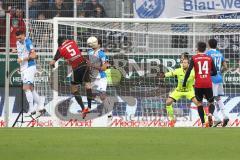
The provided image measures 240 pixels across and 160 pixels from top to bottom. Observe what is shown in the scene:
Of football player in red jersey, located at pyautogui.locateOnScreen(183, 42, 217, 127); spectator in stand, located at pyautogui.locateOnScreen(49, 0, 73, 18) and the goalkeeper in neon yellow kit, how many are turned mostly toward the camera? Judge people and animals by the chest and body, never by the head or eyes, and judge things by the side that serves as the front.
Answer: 2

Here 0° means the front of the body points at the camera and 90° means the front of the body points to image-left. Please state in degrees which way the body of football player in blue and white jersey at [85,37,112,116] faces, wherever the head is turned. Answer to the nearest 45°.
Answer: approximately 45°

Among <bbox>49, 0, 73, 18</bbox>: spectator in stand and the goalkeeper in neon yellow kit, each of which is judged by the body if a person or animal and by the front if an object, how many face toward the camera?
2

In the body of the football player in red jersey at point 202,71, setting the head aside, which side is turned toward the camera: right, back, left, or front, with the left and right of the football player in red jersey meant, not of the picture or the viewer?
back

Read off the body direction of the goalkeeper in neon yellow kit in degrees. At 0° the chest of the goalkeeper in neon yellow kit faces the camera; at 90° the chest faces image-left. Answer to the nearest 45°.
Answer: approximately 0°

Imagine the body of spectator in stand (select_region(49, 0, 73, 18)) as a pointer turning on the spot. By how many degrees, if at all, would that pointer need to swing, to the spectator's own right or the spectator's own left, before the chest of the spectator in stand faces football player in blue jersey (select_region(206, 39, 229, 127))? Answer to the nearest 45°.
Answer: approximately 45° to the spectator's own left

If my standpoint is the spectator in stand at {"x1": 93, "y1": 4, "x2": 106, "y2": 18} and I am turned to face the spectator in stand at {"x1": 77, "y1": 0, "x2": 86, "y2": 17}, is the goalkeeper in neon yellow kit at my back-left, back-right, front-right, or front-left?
back-left

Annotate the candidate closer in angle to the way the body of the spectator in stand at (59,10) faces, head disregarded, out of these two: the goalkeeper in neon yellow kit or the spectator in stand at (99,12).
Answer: the goalkeeper in neon yellow kit

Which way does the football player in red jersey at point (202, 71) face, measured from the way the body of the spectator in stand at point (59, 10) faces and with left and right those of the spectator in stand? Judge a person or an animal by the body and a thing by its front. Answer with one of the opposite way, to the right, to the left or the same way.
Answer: the opposite way
